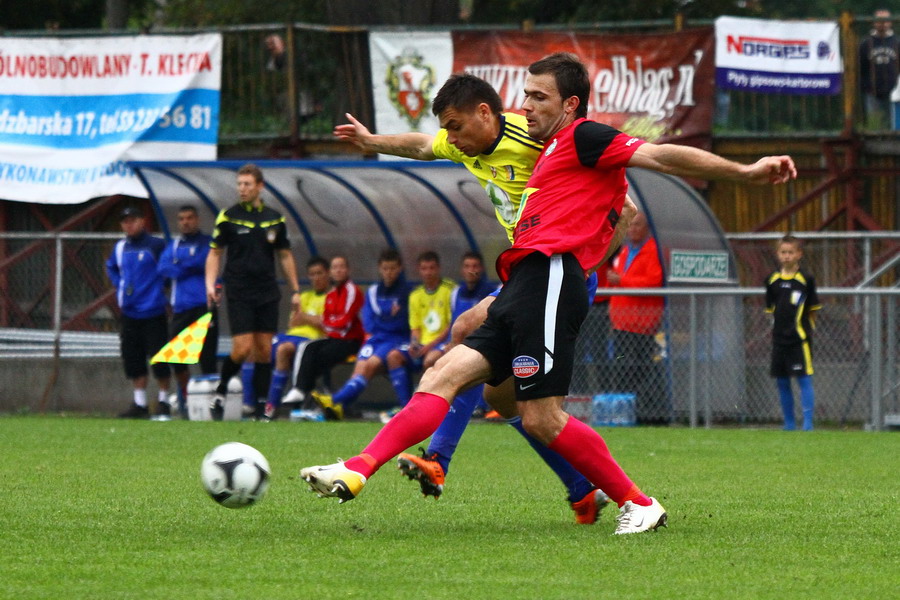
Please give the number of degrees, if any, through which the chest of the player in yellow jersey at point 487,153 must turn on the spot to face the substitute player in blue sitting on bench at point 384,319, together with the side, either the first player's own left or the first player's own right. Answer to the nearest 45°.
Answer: approximately 135° to the first player's own right

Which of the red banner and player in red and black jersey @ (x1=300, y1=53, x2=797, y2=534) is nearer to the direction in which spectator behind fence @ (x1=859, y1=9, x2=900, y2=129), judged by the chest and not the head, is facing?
the player in red and black jersey

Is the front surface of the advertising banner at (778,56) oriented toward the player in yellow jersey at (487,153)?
yes

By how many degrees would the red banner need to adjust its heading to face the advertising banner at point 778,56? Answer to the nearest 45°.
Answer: approximately 90° to its left

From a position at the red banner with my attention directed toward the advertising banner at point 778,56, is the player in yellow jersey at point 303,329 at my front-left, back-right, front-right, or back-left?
back-right
